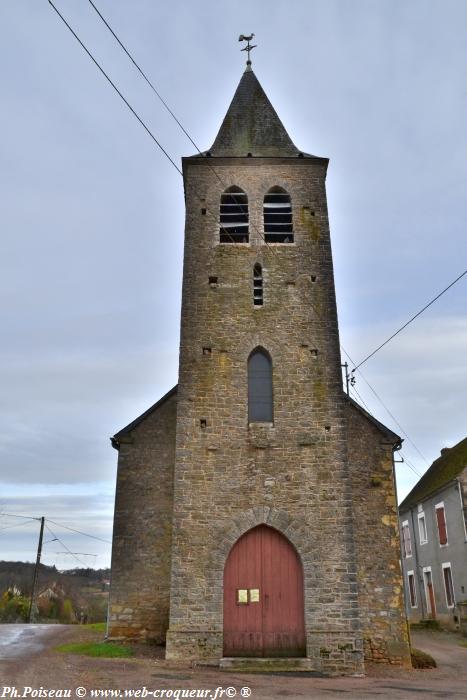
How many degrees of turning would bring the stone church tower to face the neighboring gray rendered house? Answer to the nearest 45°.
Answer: approximately 135° to its left

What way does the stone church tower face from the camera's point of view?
toward the camera
